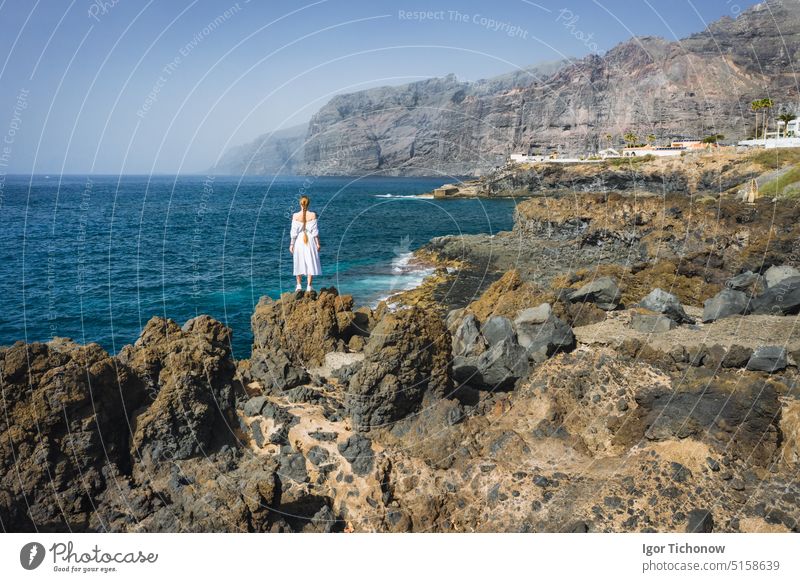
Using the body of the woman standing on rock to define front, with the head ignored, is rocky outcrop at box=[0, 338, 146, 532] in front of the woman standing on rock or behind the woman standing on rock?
behind

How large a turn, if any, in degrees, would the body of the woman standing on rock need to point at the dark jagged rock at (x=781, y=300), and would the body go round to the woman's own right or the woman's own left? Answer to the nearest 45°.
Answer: approximately 90° to the woman's own right

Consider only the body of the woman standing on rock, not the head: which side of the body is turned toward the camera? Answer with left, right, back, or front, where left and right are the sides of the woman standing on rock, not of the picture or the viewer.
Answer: back

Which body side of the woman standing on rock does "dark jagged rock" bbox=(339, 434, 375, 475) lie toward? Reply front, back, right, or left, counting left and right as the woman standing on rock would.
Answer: back

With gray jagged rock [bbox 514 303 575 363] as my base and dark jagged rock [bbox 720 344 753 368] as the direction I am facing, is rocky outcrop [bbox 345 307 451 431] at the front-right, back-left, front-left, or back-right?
back-right

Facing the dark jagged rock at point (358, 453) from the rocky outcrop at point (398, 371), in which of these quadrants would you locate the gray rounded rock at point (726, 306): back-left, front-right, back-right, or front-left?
back-left

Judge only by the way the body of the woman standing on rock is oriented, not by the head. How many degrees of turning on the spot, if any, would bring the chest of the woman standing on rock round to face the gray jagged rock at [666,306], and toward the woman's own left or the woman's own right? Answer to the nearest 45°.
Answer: approximately 90° to the woman's own right

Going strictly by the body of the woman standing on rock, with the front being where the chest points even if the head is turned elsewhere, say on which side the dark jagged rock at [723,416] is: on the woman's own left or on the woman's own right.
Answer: on the woman's own right

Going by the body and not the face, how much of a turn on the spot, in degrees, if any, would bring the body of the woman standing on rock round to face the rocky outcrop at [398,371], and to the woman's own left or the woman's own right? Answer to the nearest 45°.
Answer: approximately 135° to the woman's own right

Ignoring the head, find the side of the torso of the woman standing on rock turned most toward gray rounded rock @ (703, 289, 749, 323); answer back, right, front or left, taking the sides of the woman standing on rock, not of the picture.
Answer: right

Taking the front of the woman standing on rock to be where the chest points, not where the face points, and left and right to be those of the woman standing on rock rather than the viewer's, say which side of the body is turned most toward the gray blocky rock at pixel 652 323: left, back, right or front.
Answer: right
